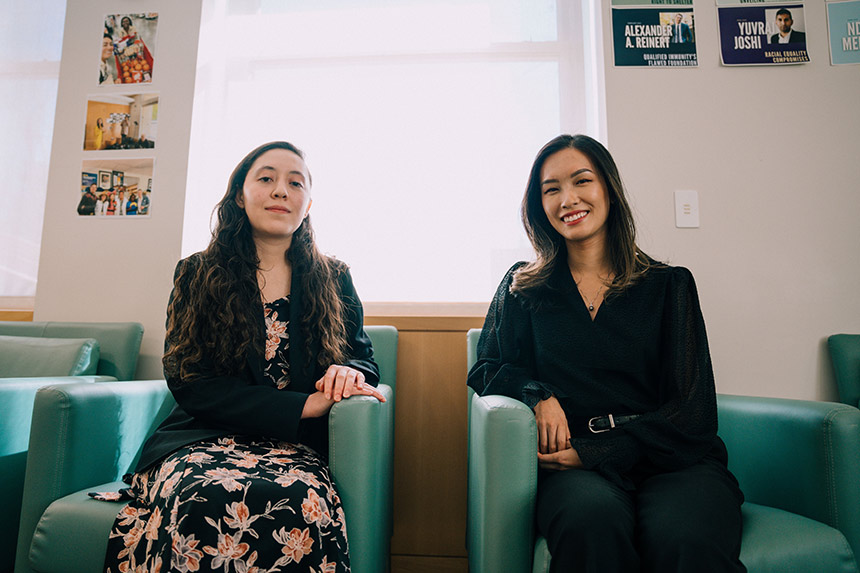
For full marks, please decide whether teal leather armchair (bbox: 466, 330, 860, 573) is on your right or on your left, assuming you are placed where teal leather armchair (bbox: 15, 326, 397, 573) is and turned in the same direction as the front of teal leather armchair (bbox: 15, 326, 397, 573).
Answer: on your left

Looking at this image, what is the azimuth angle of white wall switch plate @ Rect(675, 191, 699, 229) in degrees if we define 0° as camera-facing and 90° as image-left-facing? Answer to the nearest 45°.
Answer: approximately 0°

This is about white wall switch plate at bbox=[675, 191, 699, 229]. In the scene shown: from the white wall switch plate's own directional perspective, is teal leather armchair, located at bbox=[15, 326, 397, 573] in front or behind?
in front

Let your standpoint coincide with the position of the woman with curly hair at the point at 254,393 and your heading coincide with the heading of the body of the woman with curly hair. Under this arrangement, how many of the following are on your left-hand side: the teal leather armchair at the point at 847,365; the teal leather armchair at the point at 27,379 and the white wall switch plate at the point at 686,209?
2

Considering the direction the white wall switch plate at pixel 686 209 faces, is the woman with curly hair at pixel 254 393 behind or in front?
in front

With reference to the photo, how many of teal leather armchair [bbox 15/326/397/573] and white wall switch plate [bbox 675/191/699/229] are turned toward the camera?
2

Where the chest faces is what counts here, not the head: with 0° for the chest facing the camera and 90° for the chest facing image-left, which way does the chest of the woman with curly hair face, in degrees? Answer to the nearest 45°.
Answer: approximately 0°

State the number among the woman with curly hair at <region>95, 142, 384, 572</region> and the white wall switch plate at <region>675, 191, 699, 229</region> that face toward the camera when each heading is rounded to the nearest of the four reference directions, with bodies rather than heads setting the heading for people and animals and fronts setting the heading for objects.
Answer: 2

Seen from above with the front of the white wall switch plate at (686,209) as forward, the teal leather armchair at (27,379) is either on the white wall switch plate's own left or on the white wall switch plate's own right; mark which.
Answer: on the white wall switch plate's own right

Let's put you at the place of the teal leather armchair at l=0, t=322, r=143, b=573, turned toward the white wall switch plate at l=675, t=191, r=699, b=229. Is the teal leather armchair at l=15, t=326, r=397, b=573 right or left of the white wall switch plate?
right

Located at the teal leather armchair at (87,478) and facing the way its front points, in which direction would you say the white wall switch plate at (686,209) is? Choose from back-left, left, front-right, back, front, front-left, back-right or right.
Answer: left
